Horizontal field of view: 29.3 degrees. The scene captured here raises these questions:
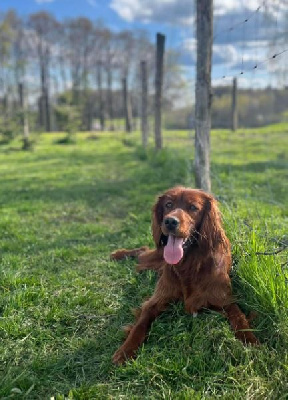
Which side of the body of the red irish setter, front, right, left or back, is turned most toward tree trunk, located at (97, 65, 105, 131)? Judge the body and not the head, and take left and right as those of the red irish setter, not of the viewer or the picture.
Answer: back

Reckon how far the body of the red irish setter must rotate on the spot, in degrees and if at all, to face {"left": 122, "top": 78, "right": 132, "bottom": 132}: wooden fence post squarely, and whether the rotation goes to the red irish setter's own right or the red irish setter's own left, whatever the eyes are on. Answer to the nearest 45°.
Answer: approximately 180°

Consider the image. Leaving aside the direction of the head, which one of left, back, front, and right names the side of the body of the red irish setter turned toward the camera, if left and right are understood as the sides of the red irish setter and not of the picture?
front

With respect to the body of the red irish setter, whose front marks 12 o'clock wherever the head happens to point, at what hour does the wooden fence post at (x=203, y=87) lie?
The wooden fence post is roughly at 6 o'clock from the red irish setter.

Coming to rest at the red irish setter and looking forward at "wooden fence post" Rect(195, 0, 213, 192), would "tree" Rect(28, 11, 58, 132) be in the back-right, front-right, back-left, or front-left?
front-left

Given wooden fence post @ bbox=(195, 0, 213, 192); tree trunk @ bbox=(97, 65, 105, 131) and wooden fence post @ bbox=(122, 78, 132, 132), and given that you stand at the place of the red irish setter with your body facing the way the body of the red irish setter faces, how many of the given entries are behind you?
3

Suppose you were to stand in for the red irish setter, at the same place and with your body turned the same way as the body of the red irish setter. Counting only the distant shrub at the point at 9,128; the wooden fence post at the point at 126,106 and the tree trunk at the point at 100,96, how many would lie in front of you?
0

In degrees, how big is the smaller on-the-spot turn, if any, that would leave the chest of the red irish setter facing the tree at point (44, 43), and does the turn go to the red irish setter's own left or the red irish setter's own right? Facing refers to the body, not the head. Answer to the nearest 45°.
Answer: approximately 180°
